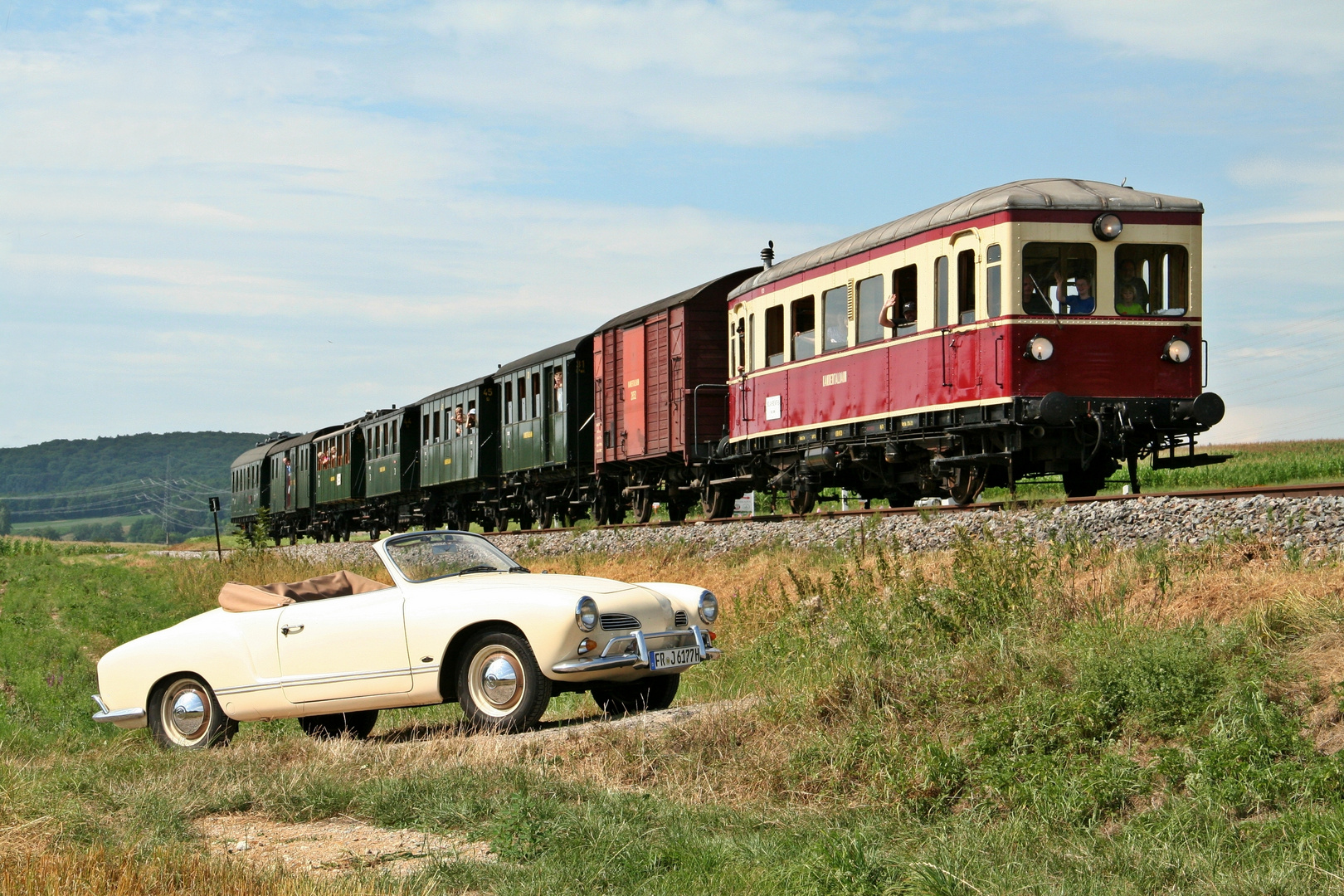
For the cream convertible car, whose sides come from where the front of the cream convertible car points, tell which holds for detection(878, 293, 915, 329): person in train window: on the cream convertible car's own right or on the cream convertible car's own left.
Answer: on the cream convertible car's own left

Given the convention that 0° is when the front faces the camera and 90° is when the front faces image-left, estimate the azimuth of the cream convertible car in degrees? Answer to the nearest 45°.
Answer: approximately 315°

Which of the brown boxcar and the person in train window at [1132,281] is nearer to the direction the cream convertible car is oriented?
the person in train window

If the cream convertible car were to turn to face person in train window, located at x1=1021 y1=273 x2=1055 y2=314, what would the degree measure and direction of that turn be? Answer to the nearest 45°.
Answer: approximately 90° to its left

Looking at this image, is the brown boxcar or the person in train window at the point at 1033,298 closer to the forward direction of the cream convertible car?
the person in train window

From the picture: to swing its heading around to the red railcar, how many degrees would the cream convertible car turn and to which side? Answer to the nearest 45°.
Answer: approximately 90° to its left

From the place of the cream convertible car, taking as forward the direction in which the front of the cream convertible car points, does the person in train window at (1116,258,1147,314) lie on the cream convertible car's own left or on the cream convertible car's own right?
on the cream convertible car's own left
